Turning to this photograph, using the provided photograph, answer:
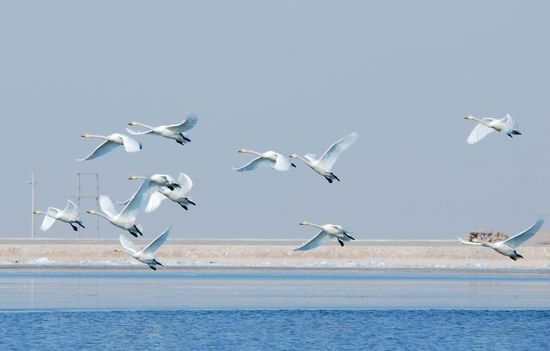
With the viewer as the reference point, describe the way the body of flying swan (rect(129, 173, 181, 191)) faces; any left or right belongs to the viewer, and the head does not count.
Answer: facing to the left of the viewer

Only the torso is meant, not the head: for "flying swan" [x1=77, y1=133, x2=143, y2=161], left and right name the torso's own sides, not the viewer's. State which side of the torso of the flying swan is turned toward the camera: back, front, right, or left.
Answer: left

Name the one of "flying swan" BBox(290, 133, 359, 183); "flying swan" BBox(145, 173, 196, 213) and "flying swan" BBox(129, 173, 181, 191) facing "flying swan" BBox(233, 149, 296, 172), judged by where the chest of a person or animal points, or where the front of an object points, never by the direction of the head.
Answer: "flying swan" BBox(290, 133, 359, 183)

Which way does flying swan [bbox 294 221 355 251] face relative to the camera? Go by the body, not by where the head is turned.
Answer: to the viewer's left

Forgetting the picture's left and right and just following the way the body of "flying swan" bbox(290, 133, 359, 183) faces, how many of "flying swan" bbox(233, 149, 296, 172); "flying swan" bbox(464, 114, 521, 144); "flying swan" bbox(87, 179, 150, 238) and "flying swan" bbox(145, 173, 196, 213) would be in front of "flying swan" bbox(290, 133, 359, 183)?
3

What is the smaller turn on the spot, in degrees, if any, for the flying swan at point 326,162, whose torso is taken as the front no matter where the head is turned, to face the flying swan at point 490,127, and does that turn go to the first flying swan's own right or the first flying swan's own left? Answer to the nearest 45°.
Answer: approximately 180°

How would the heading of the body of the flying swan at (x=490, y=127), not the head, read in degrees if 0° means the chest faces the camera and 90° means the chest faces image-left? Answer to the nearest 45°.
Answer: approximately 90°

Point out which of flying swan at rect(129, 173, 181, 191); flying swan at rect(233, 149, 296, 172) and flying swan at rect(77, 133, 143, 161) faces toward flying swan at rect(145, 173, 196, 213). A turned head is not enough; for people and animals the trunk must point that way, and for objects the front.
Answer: flying swan at rect(233, 149, 296, 172)

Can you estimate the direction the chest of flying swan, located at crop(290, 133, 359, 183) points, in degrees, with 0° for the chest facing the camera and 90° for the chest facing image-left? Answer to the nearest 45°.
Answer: approximately 90°
